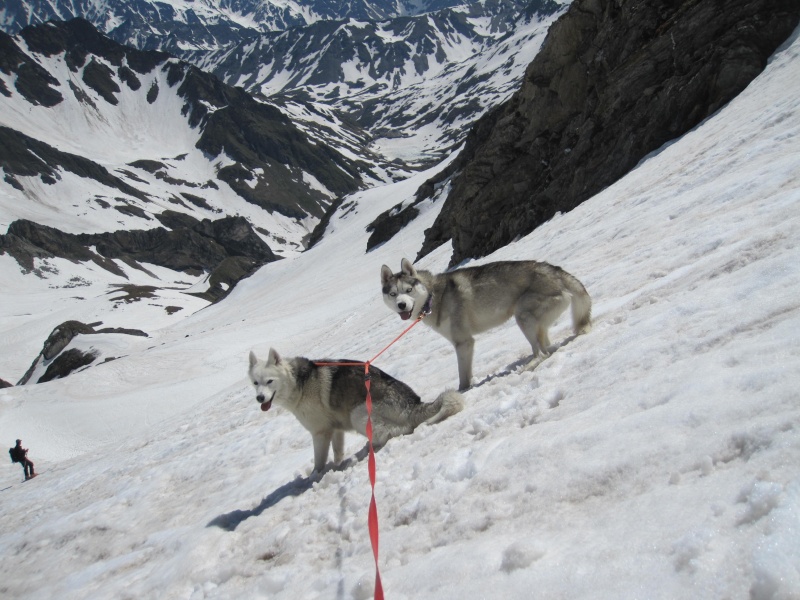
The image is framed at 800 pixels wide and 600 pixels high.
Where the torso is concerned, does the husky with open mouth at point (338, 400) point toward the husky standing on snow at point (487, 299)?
no

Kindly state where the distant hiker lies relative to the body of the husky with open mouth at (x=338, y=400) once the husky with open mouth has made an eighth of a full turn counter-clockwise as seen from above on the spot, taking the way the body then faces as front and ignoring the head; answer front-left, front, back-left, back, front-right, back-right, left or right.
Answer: right

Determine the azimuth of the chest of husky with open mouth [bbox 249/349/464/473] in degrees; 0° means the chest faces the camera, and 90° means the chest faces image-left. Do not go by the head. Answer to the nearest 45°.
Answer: approximately 90°

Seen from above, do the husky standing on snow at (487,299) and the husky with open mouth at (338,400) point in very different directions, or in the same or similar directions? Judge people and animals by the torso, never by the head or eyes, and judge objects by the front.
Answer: same or similar directions

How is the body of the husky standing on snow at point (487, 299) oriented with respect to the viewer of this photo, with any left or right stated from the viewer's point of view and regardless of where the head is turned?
facing to the left of the viewer

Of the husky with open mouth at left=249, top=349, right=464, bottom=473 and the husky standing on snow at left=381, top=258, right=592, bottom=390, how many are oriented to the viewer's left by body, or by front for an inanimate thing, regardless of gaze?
2
